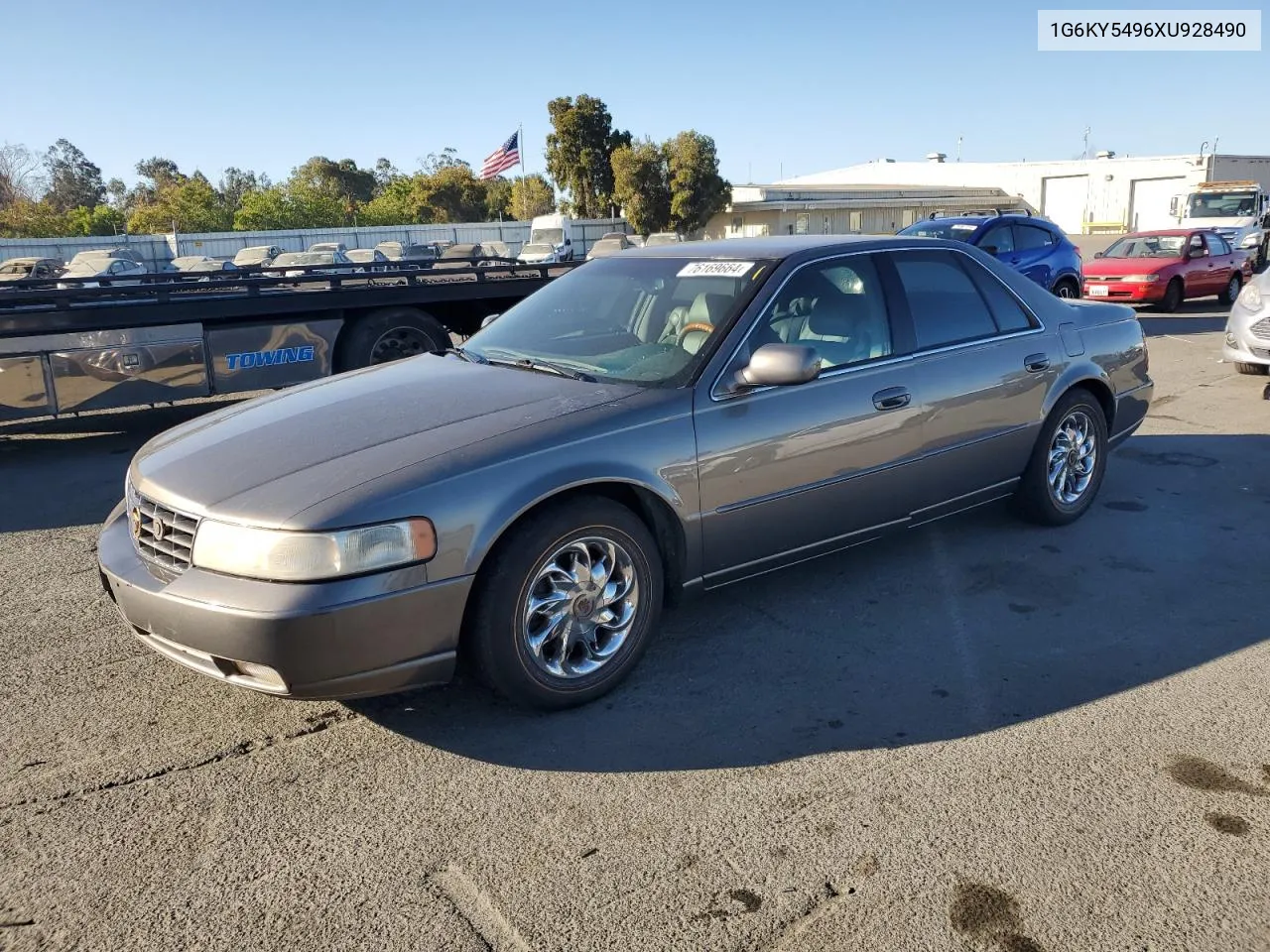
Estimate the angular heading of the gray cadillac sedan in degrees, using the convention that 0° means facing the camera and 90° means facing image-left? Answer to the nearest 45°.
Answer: approximately 45°

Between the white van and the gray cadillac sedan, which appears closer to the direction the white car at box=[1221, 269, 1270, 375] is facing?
the gray cadillac sedan

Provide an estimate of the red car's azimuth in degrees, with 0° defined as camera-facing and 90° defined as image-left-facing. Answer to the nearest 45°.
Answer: approximately 45°

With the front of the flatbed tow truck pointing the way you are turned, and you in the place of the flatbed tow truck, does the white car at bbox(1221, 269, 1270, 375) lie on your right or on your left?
on your left

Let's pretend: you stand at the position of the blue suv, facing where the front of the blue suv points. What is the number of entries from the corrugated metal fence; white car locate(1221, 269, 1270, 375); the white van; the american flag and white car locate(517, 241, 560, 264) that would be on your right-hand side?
4

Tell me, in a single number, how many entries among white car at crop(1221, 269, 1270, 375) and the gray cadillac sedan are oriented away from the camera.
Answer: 0

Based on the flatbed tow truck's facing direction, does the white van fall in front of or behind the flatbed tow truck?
behind

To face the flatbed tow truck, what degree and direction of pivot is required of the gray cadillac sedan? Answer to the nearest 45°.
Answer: approximately 90° to its right

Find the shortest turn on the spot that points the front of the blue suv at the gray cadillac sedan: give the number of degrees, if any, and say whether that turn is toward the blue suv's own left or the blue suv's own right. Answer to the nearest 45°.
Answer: approximately 45° to the blue suv's own left

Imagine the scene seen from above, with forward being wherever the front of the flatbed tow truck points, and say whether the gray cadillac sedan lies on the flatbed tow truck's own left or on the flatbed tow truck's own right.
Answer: on the flatbed tow truck's own left

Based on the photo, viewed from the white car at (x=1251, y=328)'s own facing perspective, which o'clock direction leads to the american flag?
The american flag is roughly at 3 o'clock from the white car.

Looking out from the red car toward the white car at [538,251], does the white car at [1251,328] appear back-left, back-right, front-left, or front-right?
back-left

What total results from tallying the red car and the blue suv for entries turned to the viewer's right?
0
